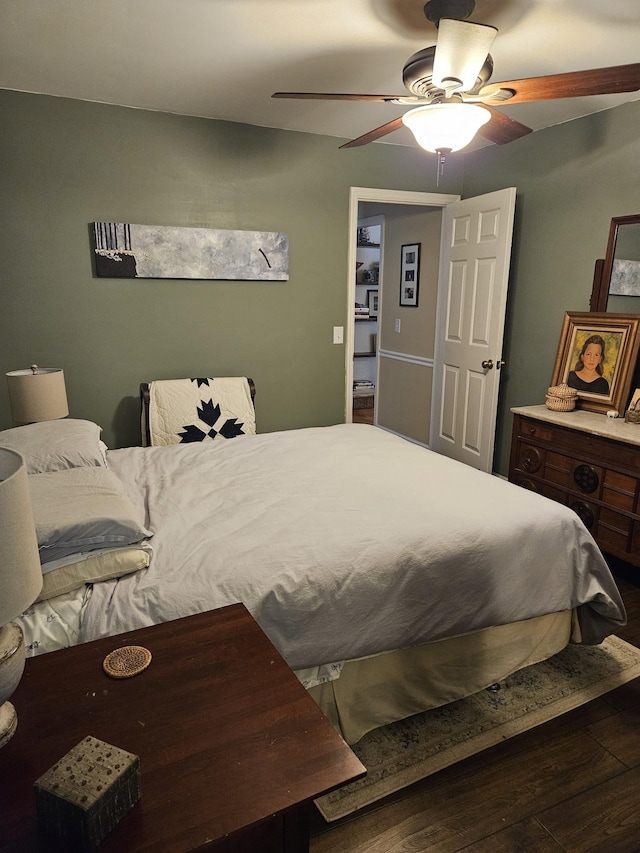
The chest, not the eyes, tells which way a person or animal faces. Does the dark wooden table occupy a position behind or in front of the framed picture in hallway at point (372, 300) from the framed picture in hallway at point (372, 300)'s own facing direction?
in front

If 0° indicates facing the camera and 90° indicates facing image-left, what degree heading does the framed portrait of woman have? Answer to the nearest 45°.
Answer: approximately 45°

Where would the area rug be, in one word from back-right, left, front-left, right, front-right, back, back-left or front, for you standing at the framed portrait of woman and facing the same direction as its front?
front-left

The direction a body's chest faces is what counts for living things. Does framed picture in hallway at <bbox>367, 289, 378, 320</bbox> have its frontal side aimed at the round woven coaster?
yes

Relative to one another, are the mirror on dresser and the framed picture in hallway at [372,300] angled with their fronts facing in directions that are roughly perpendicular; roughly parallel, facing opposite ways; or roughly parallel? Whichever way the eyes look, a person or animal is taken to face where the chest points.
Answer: roughly perpendicular

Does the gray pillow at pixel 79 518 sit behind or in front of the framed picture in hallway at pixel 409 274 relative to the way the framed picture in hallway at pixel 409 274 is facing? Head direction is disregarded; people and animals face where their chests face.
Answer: in front

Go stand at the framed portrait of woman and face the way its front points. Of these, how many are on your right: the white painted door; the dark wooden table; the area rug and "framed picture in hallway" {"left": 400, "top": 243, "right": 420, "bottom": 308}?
2

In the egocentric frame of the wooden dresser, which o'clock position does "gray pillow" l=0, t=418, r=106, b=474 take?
The gray pillow is roughly at 12 o'clock from the wooden dresser.

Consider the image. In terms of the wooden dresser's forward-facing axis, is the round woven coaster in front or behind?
in front
